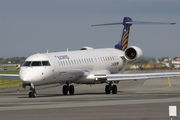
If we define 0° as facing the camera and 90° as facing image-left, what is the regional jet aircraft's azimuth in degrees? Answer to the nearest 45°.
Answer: approximately 45°
